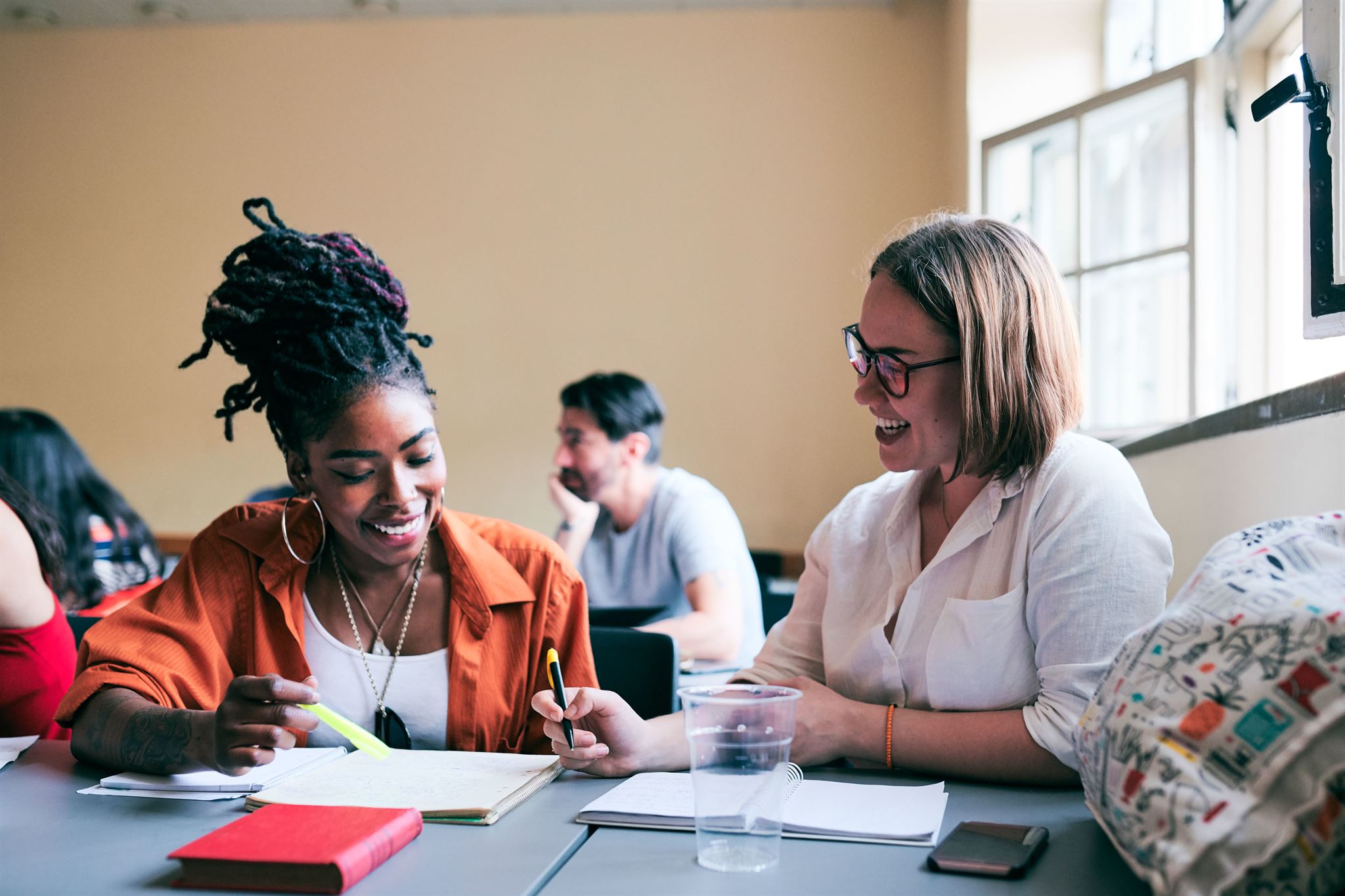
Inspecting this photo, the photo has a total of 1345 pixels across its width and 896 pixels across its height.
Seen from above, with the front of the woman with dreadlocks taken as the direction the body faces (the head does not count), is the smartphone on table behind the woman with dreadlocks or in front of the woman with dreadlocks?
in front

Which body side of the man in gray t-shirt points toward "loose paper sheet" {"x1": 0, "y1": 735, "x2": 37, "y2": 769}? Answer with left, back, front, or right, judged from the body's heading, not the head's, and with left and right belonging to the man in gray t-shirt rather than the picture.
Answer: front

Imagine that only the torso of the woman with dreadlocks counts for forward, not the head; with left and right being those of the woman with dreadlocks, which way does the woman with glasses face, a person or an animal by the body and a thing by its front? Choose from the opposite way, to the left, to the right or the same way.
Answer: to the right

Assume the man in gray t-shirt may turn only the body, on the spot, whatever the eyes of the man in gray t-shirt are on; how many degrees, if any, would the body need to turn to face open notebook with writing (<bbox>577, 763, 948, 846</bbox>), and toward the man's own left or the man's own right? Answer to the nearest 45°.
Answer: approximately 45° to the man's own left

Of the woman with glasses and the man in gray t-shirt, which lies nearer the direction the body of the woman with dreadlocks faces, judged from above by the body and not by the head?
the woman with glasses

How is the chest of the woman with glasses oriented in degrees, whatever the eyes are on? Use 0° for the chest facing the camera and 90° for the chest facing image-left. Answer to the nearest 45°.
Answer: approximately 45°

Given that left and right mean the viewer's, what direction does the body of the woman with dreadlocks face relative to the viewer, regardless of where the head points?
facing the viewer

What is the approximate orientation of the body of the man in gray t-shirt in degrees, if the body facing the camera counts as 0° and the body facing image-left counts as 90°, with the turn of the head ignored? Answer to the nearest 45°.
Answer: approximately 45°

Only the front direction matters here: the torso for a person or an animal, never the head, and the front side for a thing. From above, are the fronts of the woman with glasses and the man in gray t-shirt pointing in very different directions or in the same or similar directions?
same or similar directions

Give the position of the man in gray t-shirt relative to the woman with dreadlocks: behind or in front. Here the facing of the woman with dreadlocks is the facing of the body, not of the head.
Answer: behind

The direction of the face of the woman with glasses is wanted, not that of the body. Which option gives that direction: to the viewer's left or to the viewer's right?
to the viewer's left

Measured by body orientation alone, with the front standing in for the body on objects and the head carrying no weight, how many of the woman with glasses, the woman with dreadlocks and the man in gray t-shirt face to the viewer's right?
0

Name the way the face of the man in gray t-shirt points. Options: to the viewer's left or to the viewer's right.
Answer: to the viewer's left

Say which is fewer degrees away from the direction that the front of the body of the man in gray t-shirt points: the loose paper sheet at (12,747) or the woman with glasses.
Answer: the loose paper sheet

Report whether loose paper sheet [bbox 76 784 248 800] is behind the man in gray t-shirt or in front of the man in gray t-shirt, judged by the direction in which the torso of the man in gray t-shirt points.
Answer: in front
